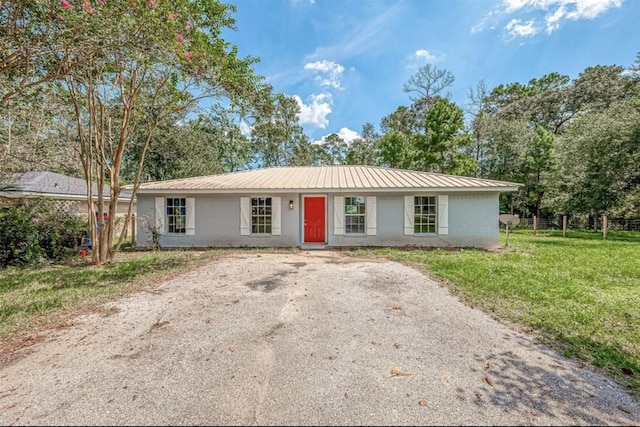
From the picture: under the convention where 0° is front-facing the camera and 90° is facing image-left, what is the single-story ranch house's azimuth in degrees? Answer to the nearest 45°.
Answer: approximately 0°

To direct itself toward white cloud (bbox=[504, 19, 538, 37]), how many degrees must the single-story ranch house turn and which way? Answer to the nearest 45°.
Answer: approximately 135° to its left

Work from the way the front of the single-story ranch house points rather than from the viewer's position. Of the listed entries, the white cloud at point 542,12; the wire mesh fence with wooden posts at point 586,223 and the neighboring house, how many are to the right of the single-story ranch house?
1

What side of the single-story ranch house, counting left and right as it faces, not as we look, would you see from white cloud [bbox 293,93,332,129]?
back

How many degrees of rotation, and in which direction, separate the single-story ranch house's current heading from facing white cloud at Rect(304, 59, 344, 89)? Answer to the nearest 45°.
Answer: approximately 180°

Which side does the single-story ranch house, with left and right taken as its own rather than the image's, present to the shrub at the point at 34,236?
right

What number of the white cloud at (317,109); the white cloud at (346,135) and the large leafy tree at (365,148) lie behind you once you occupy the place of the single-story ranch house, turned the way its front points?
3

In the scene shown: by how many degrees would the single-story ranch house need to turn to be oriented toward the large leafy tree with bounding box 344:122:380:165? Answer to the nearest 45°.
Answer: approximately 180°

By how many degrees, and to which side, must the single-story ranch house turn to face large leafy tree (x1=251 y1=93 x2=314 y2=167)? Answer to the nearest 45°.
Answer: approximately 180°
